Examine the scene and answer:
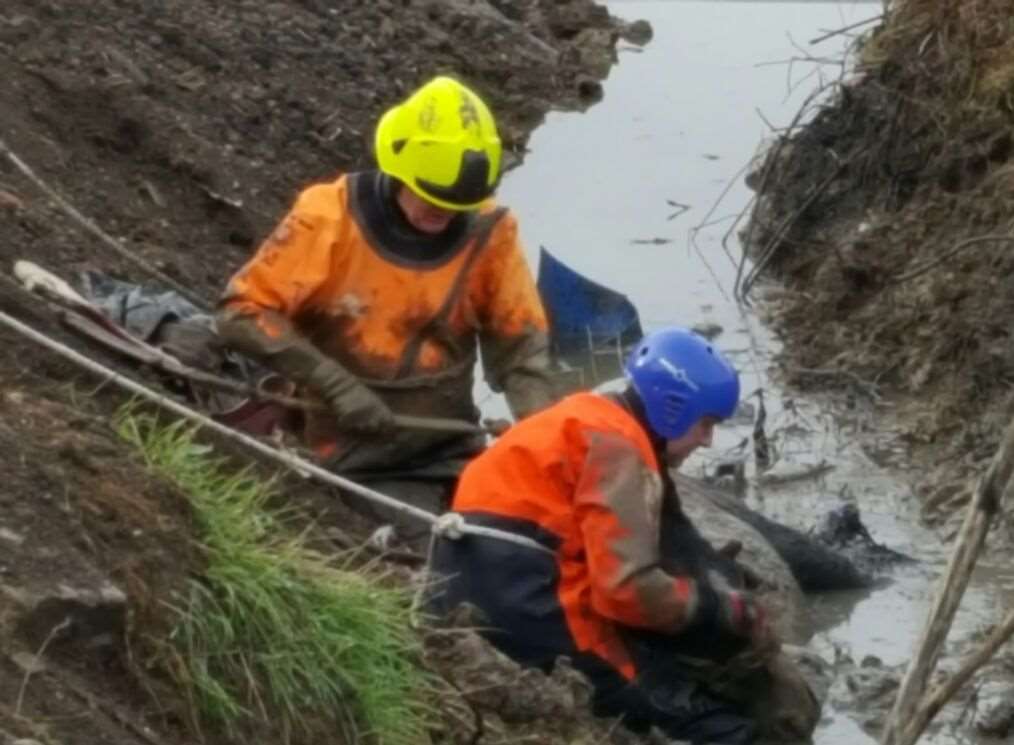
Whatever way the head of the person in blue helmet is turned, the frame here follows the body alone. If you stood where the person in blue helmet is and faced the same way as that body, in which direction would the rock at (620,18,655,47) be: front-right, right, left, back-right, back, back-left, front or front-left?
left

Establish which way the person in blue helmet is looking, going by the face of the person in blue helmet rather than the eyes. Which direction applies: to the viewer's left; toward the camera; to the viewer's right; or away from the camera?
to the viewer's right

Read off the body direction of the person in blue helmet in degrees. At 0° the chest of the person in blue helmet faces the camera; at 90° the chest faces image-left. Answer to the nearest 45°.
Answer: approximately 270°

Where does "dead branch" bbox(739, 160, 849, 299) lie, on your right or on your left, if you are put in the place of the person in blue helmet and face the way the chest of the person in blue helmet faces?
on your left

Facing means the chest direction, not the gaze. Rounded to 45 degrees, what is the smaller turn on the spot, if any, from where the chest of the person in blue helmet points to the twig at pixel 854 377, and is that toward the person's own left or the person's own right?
approximately 90° to the person's own left

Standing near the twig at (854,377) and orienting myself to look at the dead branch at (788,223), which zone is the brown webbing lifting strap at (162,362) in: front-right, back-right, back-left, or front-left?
back-left

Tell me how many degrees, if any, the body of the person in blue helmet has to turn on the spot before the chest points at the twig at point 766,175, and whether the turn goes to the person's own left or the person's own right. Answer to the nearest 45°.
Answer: approximately 90° to the person's own left

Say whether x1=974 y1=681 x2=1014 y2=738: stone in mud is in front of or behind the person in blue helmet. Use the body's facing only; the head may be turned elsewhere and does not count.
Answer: in front
